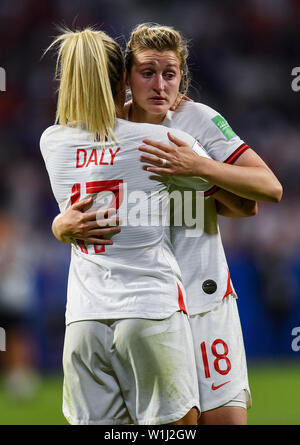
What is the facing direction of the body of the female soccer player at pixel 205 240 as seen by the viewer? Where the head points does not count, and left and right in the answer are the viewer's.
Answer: facing the viewer and to the left of the viewer

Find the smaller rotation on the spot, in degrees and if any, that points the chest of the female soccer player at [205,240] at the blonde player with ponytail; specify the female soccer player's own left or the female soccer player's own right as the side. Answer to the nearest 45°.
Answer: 0° — they already face them

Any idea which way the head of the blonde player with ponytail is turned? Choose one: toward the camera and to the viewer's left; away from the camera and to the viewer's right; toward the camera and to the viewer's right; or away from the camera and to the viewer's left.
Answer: away from the camera and to the viewer's right
